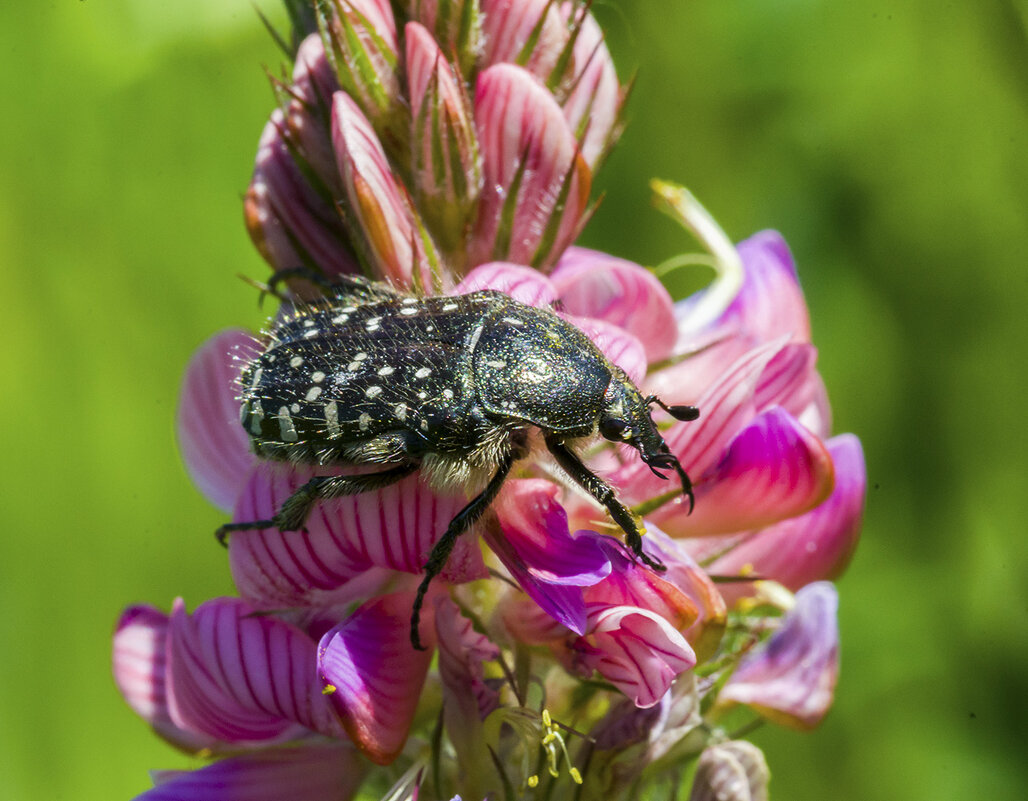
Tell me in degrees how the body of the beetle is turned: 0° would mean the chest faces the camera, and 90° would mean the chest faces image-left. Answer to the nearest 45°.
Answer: approximately 270°
